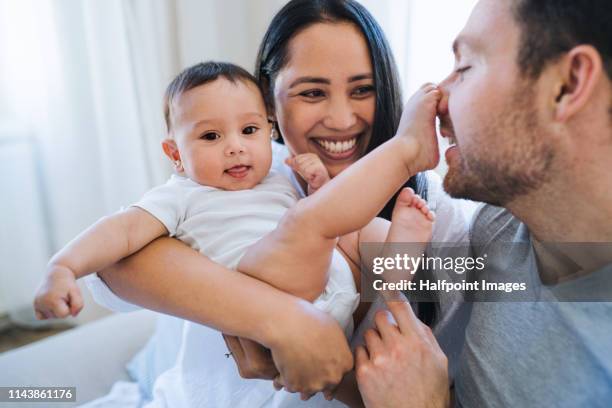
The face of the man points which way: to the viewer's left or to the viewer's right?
to the viewer's left

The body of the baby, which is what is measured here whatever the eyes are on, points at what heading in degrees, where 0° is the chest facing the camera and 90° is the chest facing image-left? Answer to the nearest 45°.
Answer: approximately 315°
